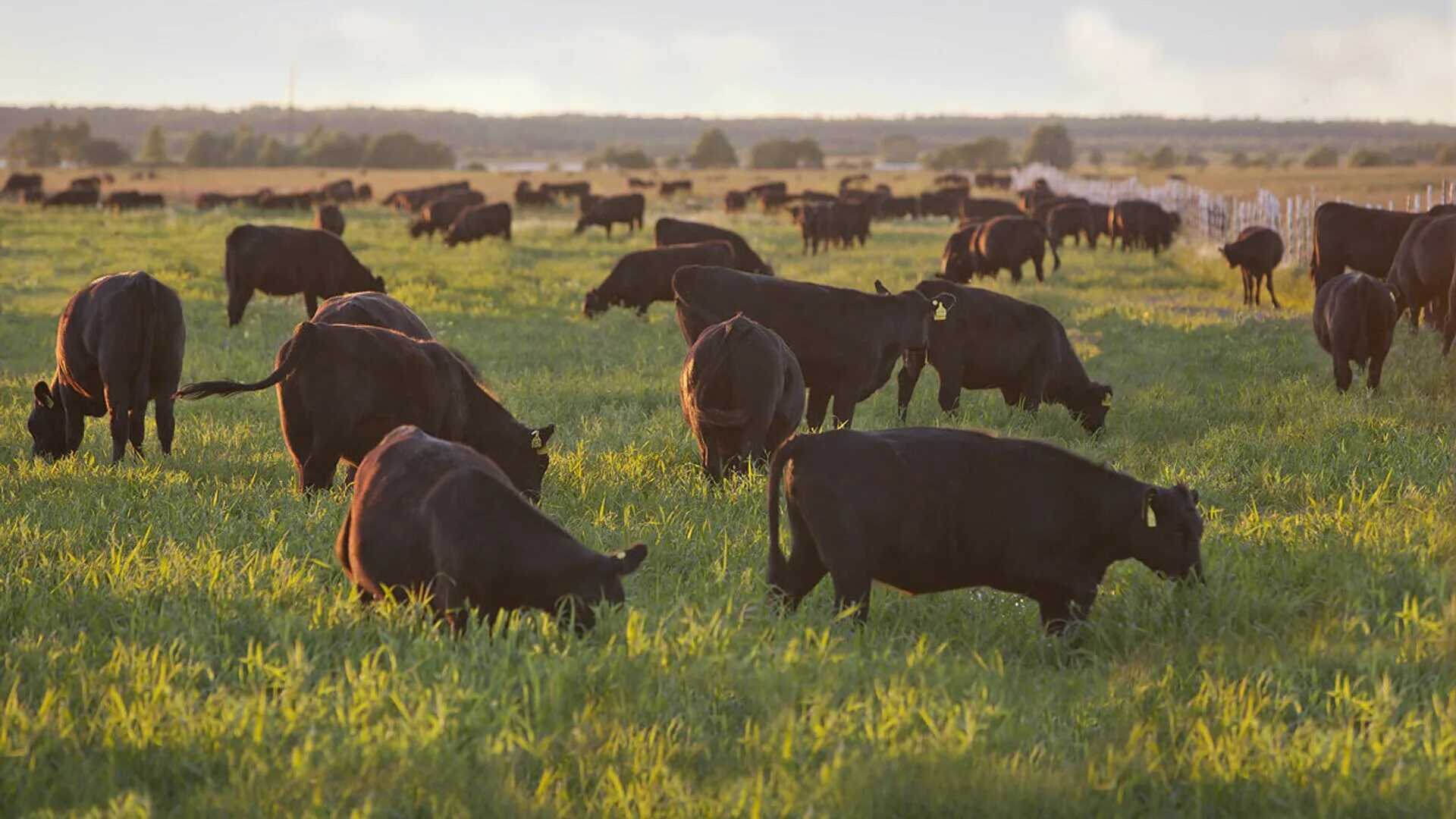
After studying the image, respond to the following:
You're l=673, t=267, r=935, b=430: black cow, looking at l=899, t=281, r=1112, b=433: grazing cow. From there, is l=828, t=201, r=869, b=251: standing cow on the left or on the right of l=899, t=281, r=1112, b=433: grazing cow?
left

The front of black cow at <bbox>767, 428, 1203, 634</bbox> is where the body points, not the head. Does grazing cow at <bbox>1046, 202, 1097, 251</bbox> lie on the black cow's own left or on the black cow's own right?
on the black cow's own left

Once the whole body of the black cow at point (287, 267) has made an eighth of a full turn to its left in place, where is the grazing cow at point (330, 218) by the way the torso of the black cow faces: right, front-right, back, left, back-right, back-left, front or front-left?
front-left

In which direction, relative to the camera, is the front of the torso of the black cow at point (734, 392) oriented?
away from the camera

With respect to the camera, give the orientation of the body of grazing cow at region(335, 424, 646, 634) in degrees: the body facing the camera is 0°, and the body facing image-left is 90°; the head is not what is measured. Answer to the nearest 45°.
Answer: approximately 315°

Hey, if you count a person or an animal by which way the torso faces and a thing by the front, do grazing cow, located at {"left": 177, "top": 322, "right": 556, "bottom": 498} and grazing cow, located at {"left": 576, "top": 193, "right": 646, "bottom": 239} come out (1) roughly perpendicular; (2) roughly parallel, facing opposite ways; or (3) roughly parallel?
roughly parallel, facing opposite ways

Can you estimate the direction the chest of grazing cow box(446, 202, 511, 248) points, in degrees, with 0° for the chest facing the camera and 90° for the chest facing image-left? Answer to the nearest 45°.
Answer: approximately 90°

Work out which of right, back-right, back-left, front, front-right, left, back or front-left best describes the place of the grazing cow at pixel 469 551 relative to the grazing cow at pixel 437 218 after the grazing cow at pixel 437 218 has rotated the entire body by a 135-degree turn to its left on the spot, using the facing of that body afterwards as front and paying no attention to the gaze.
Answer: front-right

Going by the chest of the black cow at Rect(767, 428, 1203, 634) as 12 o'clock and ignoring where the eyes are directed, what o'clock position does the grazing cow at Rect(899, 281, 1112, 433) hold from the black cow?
The grazing cow is roughly at 9 o'clock from the black cow.

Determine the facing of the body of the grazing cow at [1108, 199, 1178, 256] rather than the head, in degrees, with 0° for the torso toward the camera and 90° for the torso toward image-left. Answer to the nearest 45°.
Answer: approximately 270°

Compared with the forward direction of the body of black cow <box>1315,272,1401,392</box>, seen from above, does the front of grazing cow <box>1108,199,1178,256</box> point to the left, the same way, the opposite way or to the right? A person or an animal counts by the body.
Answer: to the right

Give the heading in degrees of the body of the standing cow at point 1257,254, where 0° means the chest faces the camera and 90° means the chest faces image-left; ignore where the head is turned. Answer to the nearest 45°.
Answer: approximately 45°

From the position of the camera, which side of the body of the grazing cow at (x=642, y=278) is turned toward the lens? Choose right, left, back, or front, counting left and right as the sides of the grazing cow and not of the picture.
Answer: left

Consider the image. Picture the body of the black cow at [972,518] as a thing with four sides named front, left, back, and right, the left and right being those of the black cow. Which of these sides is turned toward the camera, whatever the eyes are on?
right

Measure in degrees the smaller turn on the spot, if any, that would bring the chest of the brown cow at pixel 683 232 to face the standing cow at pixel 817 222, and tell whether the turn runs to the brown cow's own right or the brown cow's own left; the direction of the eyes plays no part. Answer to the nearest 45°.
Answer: approximately 90° to the brown cow's own left

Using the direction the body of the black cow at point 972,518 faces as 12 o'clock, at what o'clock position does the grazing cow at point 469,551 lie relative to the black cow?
The grazing cow is roughly at 5 o'clock from the black cow.

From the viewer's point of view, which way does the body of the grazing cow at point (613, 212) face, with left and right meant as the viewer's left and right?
facing to the left of the viewer
